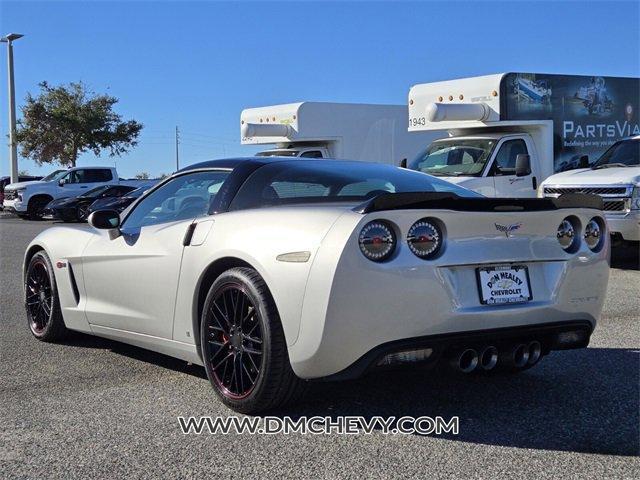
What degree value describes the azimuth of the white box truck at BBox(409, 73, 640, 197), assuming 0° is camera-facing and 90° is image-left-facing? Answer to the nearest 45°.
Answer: approximately 45°

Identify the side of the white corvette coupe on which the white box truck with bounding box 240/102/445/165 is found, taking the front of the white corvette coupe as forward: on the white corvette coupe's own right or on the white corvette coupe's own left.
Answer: on the white corvette coupe's own right

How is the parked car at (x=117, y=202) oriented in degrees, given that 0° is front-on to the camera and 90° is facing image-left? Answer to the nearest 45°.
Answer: approximately 45°

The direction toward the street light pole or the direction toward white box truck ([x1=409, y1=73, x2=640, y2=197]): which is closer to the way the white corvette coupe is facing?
the street light pole

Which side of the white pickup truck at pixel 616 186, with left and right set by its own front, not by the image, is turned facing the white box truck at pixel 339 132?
right

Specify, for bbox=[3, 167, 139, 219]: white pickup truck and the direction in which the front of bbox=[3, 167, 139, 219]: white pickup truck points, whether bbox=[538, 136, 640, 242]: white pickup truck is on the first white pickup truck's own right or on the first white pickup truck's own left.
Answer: on the first white pickup truck's own left
